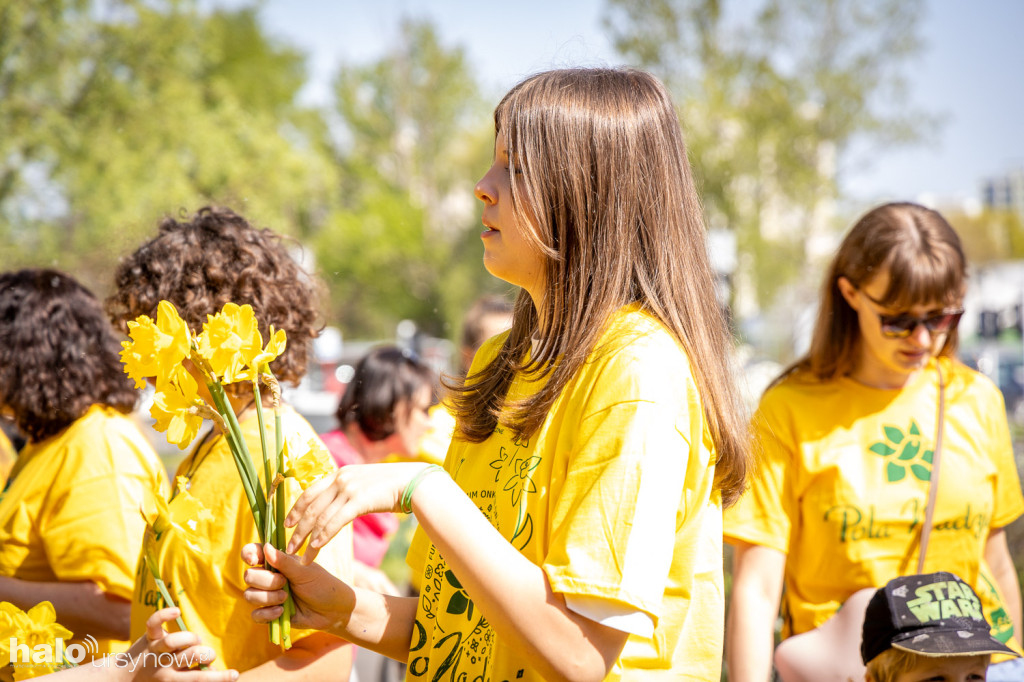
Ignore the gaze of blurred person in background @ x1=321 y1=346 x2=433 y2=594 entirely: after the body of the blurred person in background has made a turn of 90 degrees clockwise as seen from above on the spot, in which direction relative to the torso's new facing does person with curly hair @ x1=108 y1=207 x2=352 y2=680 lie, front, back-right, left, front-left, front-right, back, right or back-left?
front

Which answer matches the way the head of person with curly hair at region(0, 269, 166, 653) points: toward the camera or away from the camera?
away from the camera

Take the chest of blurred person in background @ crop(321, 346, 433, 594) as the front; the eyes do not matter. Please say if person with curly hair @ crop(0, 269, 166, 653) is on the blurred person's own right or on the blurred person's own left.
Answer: on the blurred person's own right

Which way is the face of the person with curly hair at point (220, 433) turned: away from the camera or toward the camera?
away from the camera

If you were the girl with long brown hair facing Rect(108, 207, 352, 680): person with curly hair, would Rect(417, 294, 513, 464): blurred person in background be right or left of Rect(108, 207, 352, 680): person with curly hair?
right

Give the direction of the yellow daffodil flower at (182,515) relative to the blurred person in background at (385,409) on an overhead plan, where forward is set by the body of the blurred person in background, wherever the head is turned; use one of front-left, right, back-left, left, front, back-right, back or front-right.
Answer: right

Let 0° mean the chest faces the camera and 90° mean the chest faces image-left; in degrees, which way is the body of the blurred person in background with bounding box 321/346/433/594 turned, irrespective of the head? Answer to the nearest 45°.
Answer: approximately 270°

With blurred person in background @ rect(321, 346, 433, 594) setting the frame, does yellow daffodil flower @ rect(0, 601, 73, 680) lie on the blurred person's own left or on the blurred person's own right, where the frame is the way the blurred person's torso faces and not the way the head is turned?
on the blurred person's own right
